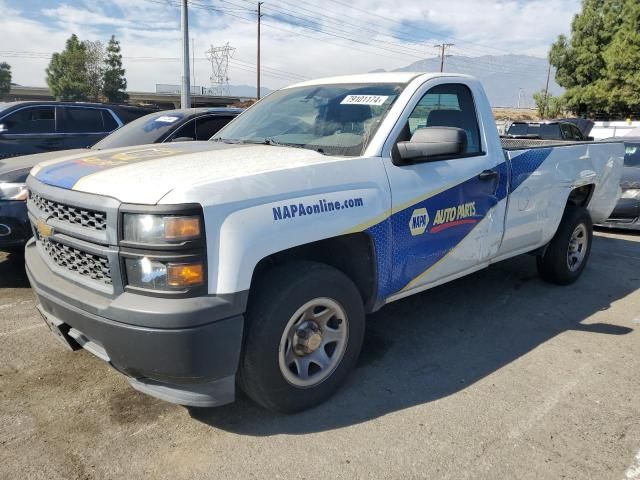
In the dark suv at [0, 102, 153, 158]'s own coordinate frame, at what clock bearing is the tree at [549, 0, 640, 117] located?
The tree is roughly at 5 o'clock from the dark suv.

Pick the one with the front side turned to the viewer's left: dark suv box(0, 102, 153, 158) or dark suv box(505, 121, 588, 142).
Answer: dark suv box(0, 102, 153, 158)

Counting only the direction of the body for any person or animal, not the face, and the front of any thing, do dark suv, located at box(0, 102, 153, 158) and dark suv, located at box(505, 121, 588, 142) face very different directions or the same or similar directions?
very different directions

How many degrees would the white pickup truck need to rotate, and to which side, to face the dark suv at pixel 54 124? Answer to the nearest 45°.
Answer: approximately 90° to its right

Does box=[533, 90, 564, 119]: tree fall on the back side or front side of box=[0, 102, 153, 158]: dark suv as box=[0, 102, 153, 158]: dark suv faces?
on the back side

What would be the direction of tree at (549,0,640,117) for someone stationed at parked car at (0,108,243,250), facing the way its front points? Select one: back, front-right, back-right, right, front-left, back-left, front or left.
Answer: back

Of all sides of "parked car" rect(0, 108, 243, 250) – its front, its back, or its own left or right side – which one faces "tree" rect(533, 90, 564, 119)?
back

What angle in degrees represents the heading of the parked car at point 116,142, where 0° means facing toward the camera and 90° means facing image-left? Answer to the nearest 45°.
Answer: approximately 45°

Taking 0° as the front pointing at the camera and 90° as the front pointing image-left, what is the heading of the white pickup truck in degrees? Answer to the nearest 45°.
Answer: approximately 45°

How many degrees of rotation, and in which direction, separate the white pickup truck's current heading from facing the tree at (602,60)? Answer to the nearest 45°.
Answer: approximately 180°

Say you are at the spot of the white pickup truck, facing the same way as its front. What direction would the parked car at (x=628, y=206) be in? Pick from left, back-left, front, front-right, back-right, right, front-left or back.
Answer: back

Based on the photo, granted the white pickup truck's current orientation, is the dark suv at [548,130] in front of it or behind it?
behind
